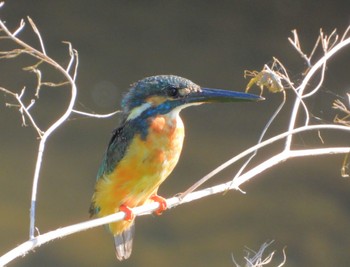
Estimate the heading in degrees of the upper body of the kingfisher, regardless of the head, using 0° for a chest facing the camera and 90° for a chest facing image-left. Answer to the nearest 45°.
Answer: approximately 315°
